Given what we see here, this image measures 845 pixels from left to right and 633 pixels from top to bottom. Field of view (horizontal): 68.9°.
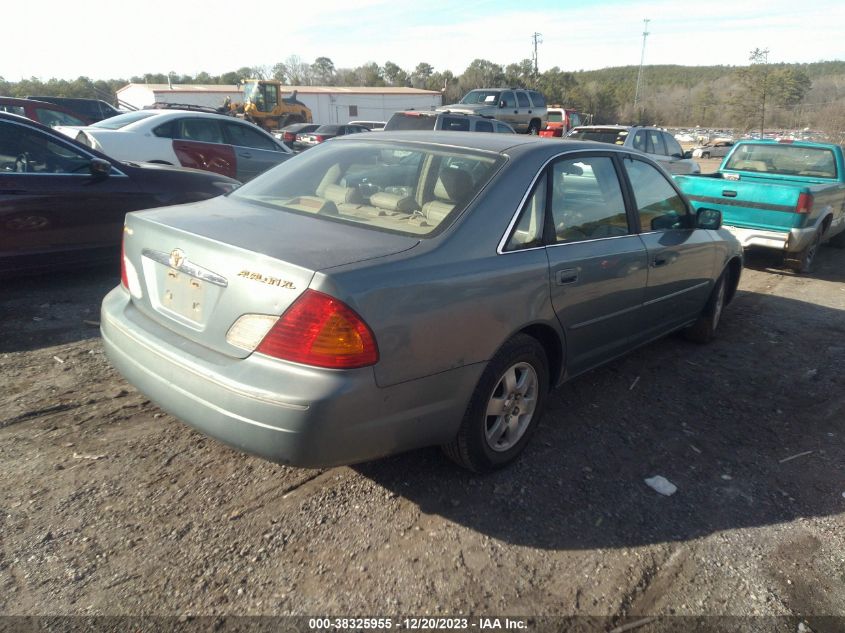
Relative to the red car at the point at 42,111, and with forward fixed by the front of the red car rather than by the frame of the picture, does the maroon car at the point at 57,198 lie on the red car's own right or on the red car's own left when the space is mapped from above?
on the red car's own right

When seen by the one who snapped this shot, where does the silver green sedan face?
facing away from the viewer and to the right of the viewer

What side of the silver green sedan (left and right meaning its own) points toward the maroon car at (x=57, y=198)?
left

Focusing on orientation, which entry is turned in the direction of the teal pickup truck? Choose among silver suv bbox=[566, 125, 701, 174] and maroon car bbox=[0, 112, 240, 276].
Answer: the maroon car

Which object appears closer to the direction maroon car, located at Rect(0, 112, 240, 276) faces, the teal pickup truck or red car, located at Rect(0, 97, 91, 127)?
the teal pickup truck

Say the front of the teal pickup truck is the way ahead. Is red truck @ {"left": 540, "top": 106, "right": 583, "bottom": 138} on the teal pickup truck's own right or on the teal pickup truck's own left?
on the teal pickup truck's own left

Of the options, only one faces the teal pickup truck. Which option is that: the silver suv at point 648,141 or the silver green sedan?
the silver green sedan

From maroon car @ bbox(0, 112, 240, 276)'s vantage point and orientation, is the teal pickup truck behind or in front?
in front

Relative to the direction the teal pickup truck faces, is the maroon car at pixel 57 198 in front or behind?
behind

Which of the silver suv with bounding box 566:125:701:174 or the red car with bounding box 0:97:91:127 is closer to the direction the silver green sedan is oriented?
the silver suv

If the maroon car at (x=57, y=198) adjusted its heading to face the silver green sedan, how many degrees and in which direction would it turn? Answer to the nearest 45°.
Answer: approximately 90° to its right

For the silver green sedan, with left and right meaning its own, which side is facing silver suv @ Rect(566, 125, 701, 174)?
front

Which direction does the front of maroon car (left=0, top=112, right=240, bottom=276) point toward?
to the viewer's right

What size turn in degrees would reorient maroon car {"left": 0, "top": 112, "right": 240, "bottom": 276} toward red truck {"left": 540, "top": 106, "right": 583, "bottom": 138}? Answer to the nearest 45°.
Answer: approximately 45° to its left

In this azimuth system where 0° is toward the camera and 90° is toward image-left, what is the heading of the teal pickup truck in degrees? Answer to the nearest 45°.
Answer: approximately 225°
